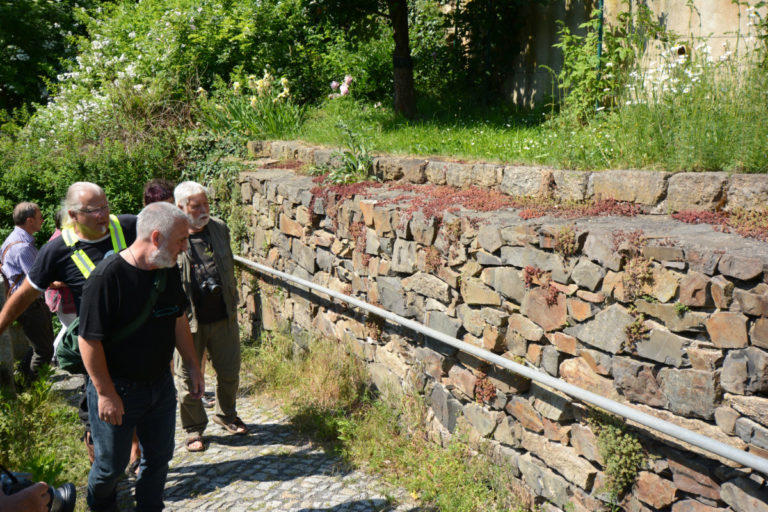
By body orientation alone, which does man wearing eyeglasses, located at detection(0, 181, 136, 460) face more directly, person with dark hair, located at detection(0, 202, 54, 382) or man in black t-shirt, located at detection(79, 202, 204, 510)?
the man in black t-shirt

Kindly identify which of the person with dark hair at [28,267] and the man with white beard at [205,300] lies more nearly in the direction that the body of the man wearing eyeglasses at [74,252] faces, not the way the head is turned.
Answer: the man with white beard

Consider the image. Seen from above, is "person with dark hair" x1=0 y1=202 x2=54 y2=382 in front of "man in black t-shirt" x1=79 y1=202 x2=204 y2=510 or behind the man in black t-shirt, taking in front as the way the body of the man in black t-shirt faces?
behind

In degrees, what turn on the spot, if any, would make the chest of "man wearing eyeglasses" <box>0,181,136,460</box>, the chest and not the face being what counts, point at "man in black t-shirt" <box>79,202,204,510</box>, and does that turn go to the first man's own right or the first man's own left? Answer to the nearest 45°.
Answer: approximately 45° to the first man's own right
